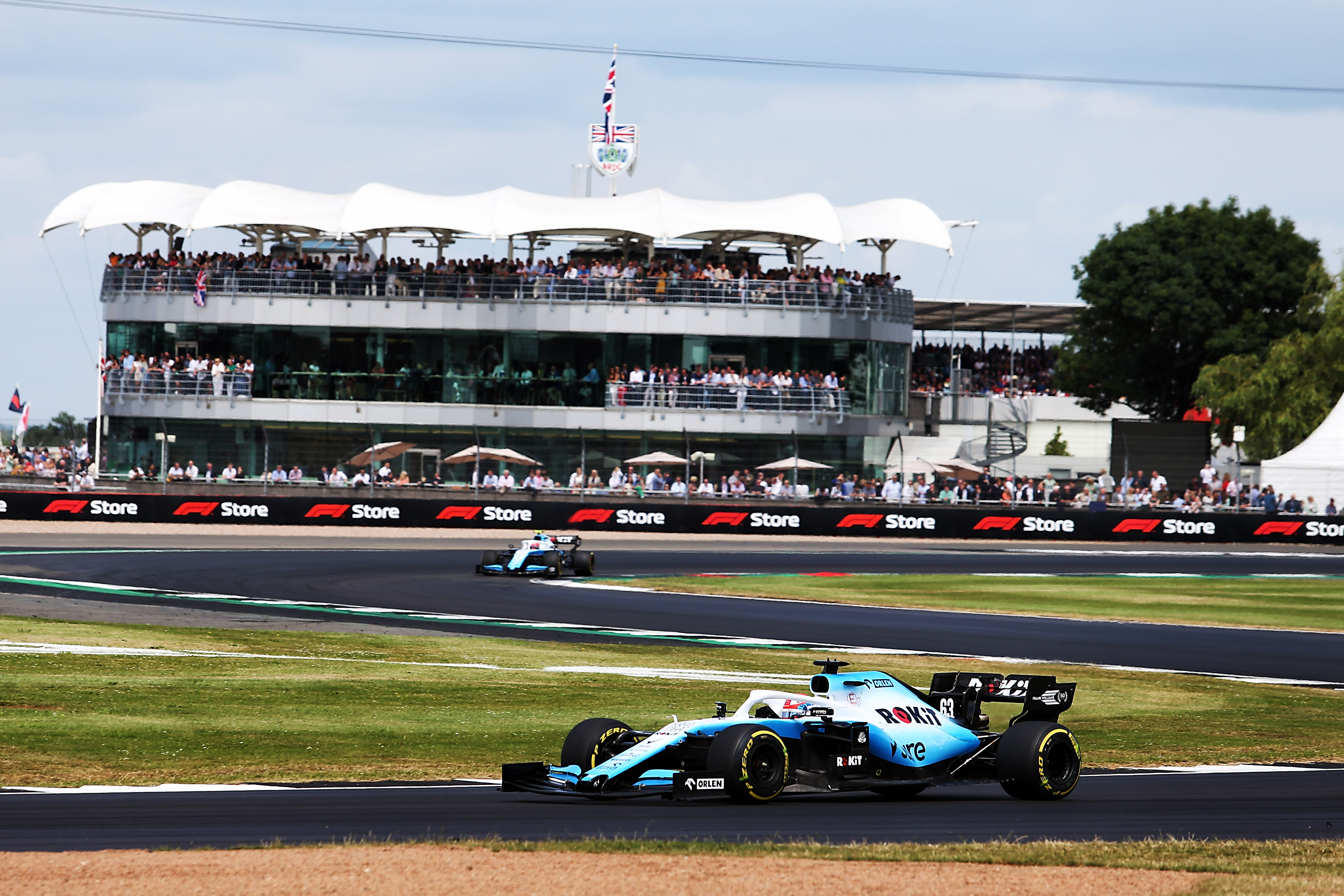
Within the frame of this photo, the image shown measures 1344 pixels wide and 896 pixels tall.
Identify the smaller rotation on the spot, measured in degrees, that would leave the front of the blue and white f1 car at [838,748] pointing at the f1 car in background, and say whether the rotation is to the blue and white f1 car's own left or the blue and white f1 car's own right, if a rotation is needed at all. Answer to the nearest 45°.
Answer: approximately 135° to the blue and white f1 car's own right

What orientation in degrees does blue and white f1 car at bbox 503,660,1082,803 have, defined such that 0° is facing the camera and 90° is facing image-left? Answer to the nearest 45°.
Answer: approximately 45°
